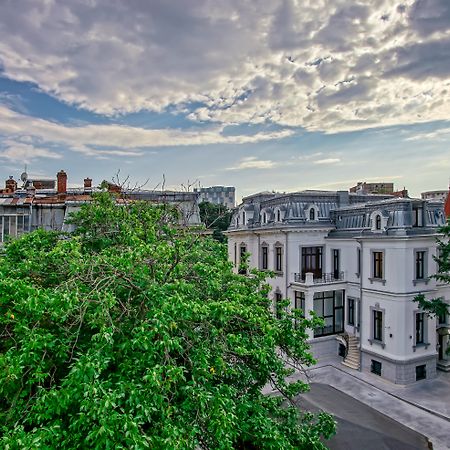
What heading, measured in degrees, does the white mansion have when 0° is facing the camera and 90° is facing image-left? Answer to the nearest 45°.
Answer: approximately 45°

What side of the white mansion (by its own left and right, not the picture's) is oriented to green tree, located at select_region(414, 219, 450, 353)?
left

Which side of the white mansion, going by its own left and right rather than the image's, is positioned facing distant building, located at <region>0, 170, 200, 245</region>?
front

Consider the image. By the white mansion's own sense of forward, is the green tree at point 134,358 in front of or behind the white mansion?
in front
